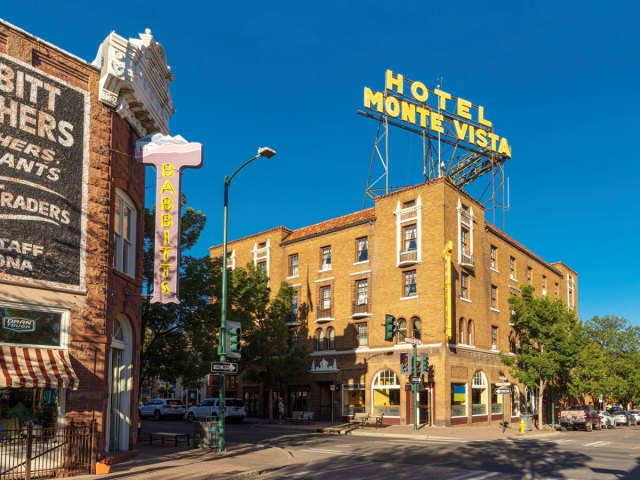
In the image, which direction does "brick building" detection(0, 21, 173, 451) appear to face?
to the viewer's right

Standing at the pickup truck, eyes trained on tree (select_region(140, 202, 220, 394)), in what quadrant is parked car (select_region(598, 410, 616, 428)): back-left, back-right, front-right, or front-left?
back-right
